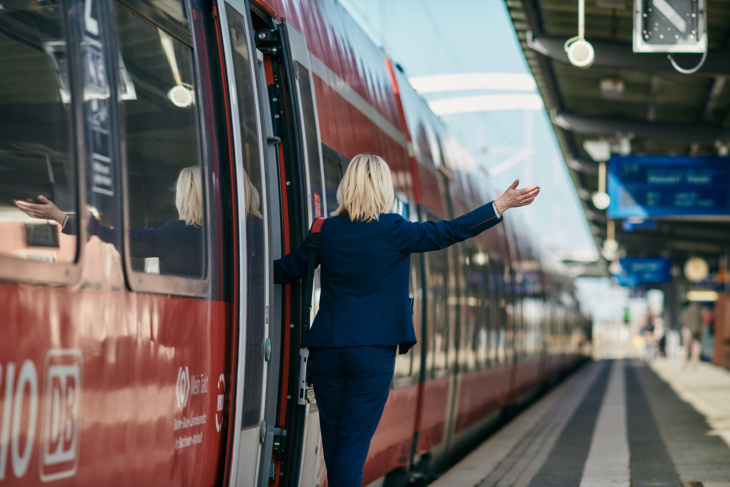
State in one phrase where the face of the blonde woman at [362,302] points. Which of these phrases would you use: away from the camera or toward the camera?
away from the camera

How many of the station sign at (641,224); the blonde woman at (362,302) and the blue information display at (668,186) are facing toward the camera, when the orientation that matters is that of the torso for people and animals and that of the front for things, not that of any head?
2

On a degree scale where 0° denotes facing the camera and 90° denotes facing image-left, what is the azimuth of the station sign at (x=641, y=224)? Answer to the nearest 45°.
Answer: approximately 0°

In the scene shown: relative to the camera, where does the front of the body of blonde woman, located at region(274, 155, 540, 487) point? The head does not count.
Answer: away from the camera

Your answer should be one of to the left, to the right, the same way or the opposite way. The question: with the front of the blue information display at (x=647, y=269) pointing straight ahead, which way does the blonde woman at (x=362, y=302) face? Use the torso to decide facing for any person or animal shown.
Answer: the opposite way

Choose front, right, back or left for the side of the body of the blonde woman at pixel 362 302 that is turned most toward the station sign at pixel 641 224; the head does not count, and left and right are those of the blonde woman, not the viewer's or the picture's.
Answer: front

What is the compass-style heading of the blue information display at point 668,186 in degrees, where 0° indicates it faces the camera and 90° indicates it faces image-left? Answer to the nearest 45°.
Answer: approximately 0°

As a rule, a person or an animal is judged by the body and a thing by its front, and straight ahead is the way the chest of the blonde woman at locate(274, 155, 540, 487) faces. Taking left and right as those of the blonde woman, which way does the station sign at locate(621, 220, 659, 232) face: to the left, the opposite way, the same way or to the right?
the opposite way
